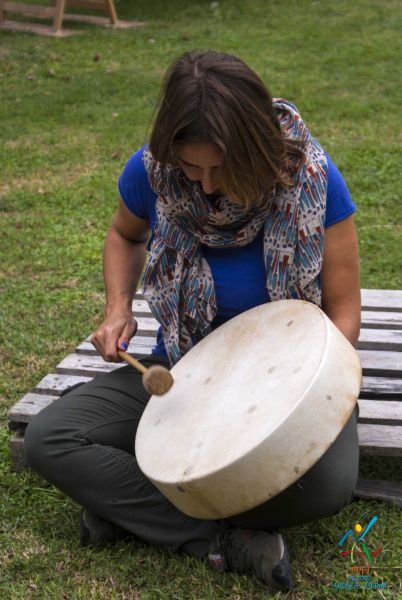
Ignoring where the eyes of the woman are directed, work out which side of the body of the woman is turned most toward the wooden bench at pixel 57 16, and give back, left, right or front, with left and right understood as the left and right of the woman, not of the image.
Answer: back

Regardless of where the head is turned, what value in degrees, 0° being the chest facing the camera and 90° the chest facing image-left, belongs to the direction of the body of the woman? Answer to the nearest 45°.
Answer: approximately 0°
